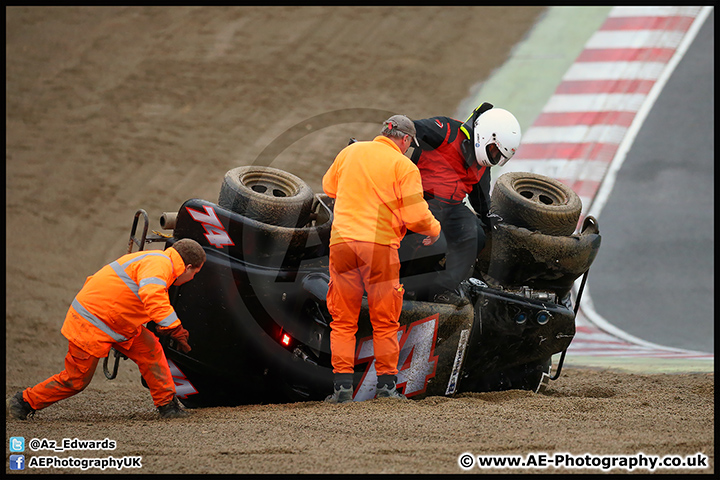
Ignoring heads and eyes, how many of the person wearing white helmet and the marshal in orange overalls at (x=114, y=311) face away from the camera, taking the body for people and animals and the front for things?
0

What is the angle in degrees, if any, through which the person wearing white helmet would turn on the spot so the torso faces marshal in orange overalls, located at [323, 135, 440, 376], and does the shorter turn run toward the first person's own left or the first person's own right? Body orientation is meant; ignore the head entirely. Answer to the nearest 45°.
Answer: approximately 90° to the first person's own right

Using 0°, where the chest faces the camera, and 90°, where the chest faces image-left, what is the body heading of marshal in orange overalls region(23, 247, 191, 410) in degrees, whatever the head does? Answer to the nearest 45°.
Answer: approximately 270°

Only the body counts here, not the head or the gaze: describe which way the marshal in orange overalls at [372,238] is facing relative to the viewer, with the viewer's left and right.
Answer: facing away from the viewer and to the right of the viewer

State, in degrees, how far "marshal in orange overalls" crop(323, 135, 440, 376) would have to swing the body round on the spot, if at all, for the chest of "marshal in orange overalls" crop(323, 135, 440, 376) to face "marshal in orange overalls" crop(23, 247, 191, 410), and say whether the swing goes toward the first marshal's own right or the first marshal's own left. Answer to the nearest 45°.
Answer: approximately 135° to the first marshal's own left

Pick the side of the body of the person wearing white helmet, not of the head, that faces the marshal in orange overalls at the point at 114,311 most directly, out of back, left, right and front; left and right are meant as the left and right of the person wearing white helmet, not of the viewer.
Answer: right

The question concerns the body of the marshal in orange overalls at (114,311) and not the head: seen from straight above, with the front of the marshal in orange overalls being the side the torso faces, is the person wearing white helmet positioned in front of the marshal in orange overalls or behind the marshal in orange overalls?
in front

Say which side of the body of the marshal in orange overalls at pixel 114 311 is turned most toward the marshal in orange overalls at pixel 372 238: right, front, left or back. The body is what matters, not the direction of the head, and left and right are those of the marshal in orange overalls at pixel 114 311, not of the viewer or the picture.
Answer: front

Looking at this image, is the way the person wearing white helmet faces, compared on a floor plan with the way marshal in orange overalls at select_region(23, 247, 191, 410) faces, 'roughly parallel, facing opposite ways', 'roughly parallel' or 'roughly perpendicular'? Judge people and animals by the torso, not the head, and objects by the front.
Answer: roughly perpendicular

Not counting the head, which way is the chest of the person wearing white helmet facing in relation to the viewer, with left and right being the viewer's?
facing the viewer and to the right of the viewer
